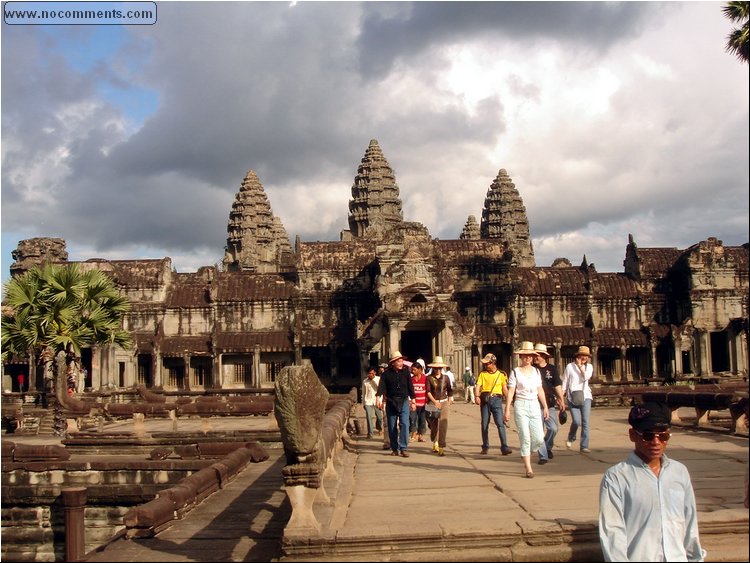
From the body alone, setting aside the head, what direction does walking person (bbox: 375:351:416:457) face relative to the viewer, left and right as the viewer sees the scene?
facing the viewer

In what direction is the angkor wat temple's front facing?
toward the camera

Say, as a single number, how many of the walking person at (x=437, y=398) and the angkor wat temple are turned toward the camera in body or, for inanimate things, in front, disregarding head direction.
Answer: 2

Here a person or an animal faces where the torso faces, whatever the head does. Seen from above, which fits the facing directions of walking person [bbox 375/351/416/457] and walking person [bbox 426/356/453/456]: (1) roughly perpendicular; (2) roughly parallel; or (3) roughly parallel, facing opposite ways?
roughly parallel

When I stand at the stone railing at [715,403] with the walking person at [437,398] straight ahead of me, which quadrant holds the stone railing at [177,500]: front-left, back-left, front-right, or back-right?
front-left

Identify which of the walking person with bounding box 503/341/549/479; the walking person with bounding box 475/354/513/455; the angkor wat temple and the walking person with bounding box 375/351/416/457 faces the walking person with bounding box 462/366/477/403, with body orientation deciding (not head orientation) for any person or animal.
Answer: the angkor wat temple

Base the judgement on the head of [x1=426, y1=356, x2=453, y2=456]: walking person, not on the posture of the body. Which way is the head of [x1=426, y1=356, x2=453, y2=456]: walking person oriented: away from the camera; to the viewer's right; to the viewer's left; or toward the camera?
toward the camera

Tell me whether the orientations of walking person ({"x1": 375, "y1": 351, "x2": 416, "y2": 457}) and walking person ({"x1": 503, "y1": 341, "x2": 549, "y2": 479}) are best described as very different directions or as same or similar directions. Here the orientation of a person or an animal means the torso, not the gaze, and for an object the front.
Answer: same or similar directions

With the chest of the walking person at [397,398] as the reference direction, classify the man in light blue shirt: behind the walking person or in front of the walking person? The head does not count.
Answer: in front

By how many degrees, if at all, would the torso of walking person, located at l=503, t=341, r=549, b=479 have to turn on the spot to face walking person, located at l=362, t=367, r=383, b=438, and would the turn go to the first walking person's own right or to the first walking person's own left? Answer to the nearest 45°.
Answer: approximately 135° to the first walking person's own right

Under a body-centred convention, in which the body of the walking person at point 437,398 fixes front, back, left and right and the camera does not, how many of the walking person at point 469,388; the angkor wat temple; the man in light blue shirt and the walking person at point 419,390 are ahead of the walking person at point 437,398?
1

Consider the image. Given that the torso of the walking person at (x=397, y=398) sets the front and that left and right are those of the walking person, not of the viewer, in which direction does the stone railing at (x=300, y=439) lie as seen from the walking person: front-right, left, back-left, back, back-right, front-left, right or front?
front

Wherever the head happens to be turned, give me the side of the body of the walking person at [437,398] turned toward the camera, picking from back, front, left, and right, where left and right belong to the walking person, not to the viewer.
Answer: front

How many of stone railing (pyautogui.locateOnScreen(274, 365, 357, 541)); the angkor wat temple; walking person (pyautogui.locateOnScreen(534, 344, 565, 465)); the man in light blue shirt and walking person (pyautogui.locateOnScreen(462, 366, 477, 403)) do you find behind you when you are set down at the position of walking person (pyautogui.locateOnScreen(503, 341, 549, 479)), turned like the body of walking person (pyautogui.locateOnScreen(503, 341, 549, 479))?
3

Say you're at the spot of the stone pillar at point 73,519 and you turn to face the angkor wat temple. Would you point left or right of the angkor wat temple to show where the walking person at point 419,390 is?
right

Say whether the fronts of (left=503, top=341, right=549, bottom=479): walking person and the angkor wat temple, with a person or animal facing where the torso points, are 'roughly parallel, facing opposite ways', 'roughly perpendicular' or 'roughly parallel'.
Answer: roughly parallel

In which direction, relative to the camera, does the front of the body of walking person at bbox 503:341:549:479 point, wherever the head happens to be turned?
toward the camera

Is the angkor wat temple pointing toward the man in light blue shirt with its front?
yes
